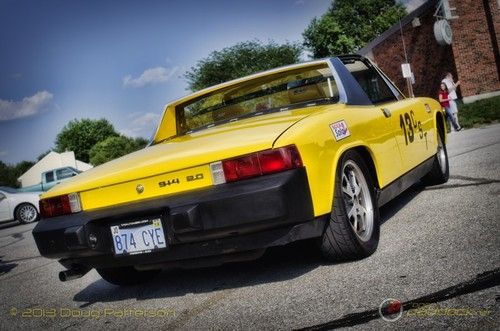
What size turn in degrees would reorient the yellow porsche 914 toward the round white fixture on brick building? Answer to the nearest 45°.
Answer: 0° — it already faces it

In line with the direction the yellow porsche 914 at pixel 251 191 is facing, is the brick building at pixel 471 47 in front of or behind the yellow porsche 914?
in front

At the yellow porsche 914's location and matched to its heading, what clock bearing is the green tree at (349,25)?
The green tree is roughly at 11 o'clock from the yellow porsche 914.

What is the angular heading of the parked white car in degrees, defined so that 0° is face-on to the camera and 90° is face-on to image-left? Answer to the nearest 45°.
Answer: approximately 270°

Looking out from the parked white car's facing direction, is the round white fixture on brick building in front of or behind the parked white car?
in front

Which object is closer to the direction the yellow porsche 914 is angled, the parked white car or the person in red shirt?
the person in red shirt

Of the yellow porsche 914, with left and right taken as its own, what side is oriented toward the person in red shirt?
front

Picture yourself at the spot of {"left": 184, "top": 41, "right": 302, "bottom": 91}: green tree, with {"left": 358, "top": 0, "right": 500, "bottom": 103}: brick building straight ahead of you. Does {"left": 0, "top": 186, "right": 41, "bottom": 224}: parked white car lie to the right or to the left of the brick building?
right

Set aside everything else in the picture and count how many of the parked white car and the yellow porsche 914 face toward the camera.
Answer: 0

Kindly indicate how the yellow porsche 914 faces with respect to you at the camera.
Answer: facing away from the viewer and to the right of the viewer
